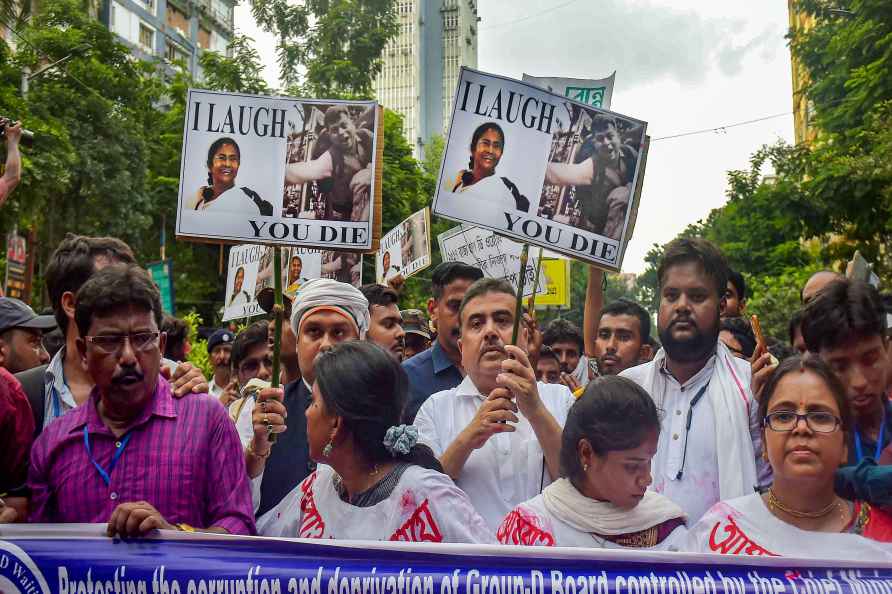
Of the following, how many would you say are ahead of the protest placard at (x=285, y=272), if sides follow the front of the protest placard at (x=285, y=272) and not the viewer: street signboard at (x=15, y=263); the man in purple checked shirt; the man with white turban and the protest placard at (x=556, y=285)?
2

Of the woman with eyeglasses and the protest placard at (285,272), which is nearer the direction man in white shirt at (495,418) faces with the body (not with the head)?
the woman with eyeglasses

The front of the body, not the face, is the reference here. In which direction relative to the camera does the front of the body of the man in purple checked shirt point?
toward the camera

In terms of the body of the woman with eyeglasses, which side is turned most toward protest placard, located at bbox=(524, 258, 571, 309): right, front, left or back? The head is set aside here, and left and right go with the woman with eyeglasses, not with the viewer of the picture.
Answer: back

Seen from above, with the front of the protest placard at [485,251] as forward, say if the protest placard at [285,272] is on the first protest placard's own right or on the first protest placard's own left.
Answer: on the first protest placard's own right

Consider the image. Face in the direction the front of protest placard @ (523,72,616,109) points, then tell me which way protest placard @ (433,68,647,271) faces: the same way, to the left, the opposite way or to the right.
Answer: the same way

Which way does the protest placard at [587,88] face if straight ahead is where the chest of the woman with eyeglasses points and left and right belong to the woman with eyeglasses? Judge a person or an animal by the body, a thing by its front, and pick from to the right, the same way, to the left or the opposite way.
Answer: the same way

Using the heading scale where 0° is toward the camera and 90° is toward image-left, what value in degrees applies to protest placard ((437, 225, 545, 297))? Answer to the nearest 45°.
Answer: approximately 0°

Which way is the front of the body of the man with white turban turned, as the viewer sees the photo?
toward the camera

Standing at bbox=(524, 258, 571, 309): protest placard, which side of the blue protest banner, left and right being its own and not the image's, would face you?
back

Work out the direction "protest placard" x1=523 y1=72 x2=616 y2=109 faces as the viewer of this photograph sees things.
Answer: facing the viewer

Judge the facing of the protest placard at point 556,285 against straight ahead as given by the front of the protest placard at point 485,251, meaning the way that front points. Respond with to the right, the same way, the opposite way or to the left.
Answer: the same way

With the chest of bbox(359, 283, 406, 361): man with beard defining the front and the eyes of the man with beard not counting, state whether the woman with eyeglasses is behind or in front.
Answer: in front

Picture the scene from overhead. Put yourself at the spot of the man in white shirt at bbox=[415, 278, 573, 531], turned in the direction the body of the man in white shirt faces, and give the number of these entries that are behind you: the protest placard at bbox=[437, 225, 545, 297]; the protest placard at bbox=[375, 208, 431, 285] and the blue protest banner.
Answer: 2

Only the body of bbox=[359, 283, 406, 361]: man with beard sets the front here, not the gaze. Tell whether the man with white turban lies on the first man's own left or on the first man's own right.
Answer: on the first man's own right

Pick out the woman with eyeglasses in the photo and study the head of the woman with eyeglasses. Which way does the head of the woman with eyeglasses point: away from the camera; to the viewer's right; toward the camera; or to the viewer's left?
toward the camera

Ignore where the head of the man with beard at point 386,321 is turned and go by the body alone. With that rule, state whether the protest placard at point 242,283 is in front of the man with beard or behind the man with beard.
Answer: behind
